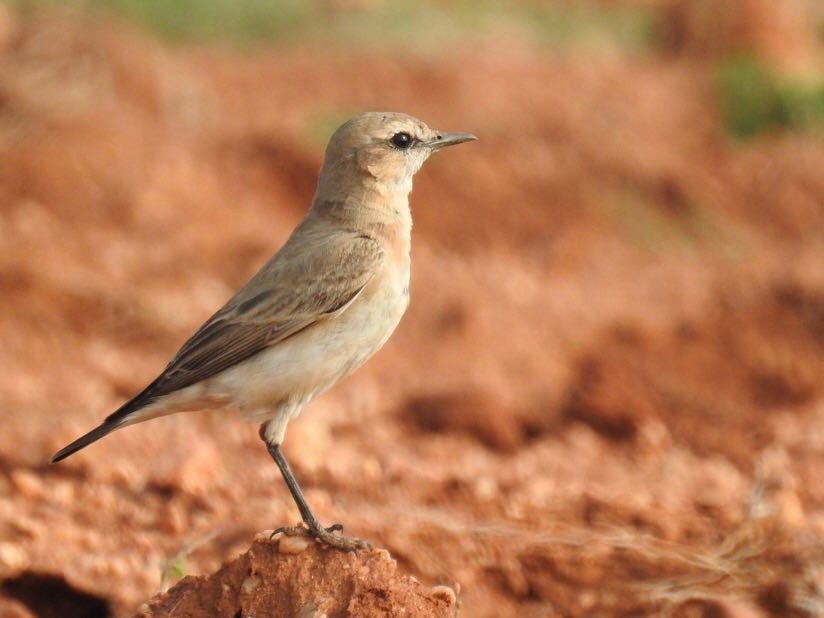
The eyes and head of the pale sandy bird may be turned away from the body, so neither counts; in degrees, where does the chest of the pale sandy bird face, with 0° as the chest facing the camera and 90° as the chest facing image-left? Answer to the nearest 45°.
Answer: approximately 270°
